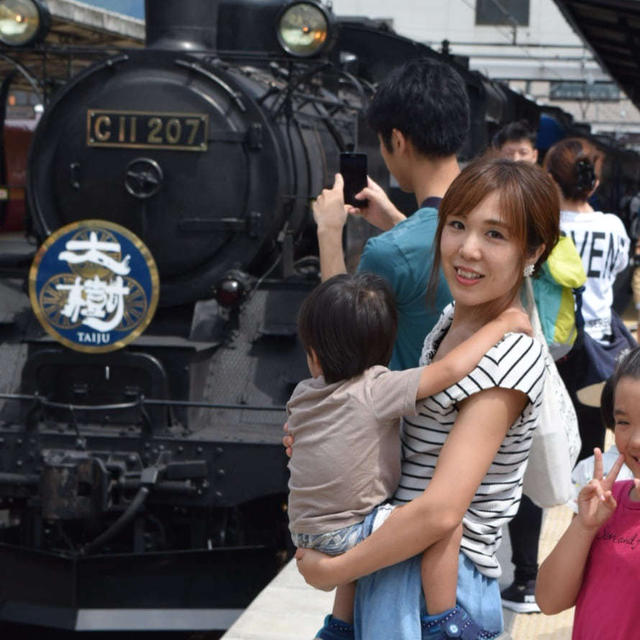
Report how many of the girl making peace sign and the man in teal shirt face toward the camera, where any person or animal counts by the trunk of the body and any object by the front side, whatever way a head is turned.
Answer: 1

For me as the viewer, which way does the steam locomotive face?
facing the viewer and to the left of the viewer

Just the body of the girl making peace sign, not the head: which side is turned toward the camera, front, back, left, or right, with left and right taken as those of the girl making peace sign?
front

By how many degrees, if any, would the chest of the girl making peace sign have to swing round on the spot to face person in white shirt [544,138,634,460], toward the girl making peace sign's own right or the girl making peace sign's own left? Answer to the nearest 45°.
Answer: approximately 180°

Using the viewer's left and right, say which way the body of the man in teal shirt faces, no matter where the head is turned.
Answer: facing away from the viewer and to the left of the viewer

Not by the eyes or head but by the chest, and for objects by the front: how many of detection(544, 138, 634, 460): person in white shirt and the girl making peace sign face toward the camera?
1
